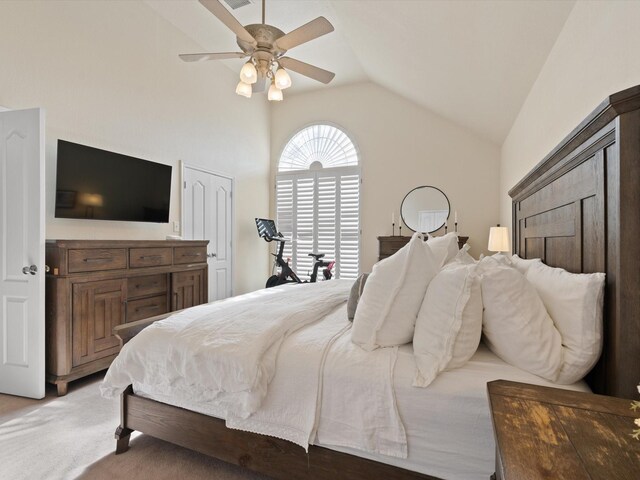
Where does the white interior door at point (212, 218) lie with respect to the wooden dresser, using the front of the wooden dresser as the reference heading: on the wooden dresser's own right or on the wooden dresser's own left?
on the wooden dresser's own left

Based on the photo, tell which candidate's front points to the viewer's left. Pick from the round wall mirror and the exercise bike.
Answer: the exercise bike

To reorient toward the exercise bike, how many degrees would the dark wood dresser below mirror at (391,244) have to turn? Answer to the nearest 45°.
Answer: approximately 90° to its right

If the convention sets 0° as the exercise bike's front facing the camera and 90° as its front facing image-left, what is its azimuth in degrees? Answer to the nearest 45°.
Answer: approximately 90°

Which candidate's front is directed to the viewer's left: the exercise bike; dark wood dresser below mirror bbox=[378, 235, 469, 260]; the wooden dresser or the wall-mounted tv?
the exercise bike

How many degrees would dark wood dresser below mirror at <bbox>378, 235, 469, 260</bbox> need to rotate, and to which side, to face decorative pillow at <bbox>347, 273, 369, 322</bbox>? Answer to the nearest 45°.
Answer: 0° — it already faces it

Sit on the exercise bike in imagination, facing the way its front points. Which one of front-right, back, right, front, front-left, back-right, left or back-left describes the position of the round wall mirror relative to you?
back

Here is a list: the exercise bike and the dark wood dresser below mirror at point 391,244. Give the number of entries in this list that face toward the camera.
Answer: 1
